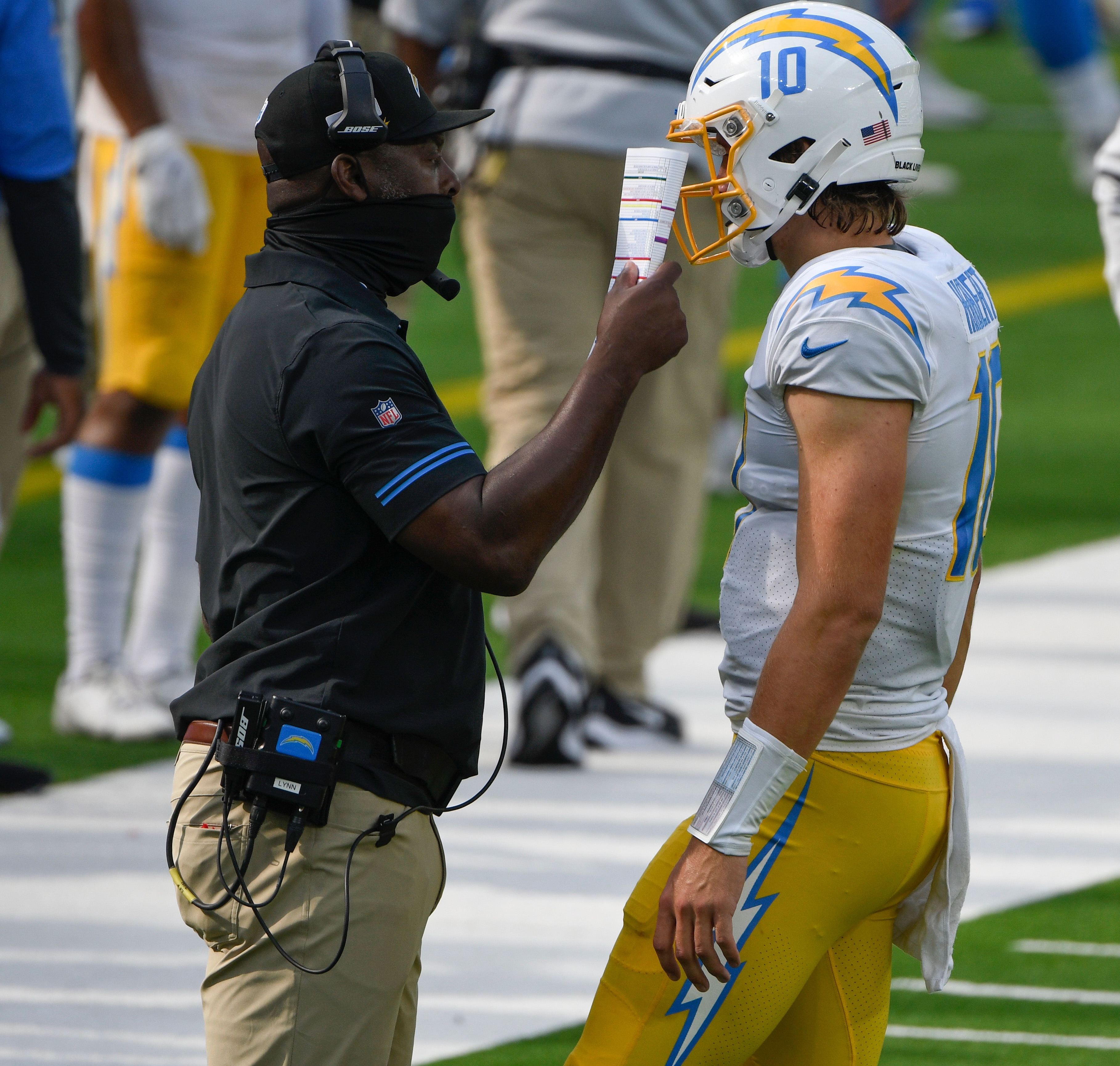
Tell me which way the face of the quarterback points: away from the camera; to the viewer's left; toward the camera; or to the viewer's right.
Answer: to the viewer's left

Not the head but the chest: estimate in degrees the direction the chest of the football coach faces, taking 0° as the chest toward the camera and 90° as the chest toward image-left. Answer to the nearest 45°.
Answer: approximately 270°

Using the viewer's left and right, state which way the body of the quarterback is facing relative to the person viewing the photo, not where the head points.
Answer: facing to the left of the viewer

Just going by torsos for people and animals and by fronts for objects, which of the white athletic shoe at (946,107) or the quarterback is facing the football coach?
the quarterback

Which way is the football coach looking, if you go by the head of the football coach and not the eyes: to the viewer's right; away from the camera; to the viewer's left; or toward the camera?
to the viewer's right

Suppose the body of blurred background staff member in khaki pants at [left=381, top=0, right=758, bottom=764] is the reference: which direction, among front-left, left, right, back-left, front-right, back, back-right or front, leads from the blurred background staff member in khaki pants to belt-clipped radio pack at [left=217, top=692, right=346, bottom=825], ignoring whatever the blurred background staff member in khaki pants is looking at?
front-right
